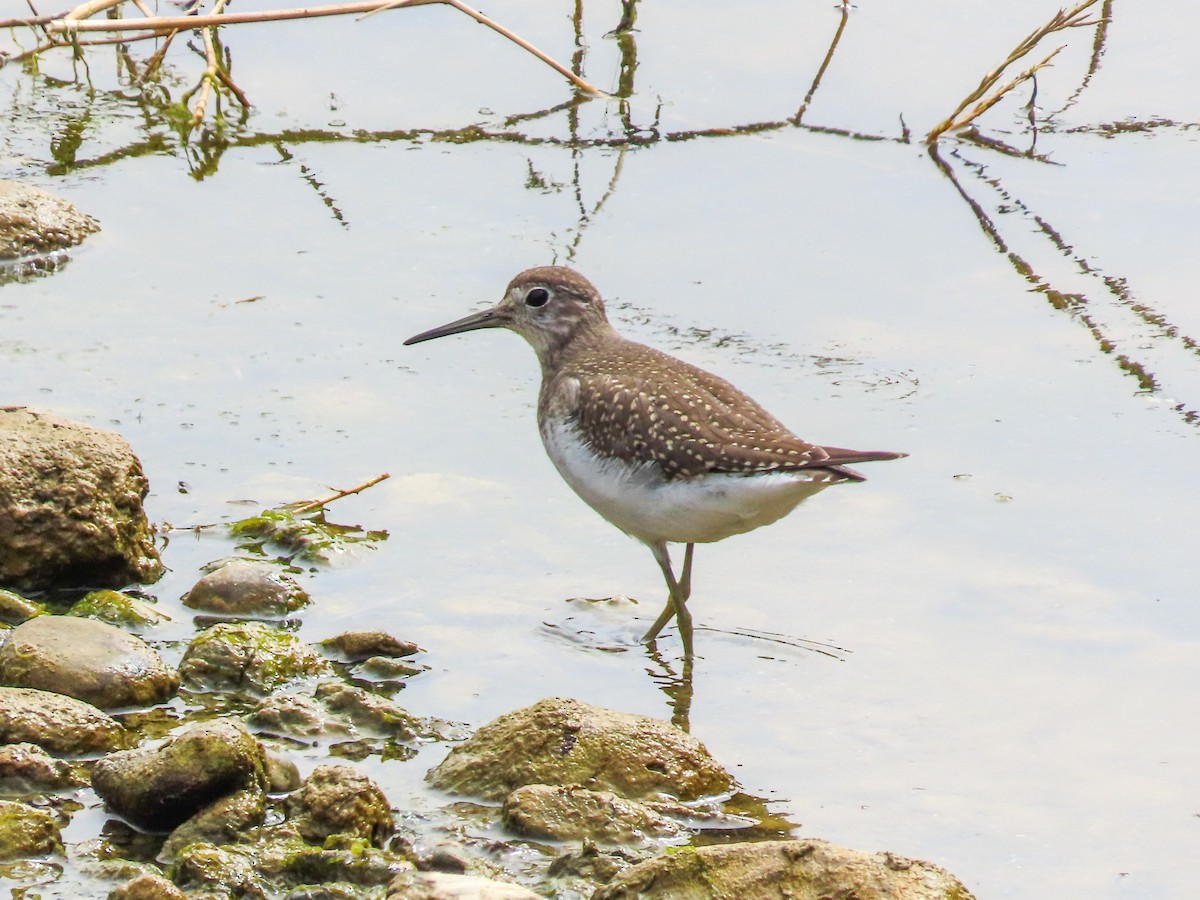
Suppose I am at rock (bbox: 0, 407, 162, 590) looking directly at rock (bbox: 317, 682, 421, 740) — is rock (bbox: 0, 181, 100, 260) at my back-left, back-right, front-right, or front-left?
back-left

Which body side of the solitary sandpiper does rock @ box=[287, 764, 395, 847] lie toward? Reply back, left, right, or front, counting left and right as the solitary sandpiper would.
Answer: left

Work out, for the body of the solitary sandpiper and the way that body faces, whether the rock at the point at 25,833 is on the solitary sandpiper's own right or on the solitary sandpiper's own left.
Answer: on the solitary sandpiper's own left

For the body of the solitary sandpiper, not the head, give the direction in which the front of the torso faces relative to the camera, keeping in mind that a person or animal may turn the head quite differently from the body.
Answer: to the viewer's left

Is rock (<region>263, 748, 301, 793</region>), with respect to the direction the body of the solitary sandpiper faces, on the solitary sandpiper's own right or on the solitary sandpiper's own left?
on the solitary sandpiper's own left

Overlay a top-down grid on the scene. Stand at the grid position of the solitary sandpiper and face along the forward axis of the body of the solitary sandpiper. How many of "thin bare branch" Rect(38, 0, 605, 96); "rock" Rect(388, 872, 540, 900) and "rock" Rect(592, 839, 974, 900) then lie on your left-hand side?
2

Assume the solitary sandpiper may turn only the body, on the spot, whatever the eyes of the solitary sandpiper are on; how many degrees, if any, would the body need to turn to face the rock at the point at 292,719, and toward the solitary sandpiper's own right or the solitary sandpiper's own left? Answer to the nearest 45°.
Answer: approximately 45° to the solitary sandpiper's own left

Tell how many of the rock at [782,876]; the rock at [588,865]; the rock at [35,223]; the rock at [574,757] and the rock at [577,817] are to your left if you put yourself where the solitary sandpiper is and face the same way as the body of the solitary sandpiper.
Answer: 4

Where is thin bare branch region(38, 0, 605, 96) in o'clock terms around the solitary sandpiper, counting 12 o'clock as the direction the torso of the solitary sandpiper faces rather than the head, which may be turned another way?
The thin bare branch is roughly at 2 o'clock from the solitary sandpiper.

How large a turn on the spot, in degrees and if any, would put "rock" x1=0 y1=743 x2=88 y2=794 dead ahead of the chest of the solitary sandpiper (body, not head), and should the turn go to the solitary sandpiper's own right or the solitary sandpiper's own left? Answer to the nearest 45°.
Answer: approximately 45° to the solitary sandpiper's own left

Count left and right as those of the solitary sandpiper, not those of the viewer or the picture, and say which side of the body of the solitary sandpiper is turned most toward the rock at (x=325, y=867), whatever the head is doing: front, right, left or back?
left
